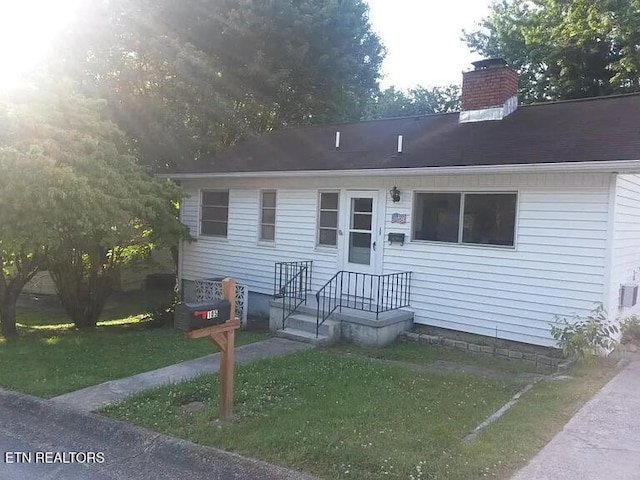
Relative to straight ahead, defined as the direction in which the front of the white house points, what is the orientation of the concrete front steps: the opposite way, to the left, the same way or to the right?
the same way

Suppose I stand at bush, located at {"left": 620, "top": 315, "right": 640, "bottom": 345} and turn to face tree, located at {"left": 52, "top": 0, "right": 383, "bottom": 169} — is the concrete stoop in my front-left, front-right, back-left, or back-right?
front-left

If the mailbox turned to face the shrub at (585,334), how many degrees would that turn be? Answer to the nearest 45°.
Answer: approximately 135° to its left

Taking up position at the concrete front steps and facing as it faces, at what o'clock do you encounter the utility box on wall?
The utility box on wall is roughly at 8 o'clock from the concrete front steps.

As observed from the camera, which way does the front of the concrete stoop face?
facing the viewer and to the left of the viewer

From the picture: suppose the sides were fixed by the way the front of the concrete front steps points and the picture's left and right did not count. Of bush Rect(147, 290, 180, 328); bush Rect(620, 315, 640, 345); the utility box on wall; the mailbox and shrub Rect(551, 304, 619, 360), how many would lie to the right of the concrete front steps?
1

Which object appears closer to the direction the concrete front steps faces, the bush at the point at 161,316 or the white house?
the bush

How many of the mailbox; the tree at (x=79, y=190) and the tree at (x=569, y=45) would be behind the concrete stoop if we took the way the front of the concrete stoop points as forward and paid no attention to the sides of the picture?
1

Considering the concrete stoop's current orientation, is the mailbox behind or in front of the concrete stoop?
in front

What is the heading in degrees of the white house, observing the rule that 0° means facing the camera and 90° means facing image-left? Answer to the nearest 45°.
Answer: approximately 45°

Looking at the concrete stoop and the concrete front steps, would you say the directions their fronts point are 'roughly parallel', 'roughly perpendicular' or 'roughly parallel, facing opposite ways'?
roughly parallel

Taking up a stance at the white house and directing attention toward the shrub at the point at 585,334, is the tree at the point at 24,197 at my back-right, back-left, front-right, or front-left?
back-right

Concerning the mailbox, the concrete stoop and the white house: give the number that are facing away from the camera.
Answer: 0

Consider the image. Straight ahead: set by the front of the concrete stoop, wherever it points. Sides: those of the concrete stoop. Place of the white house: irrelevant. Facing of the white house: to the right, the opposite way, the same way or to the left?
the same way
